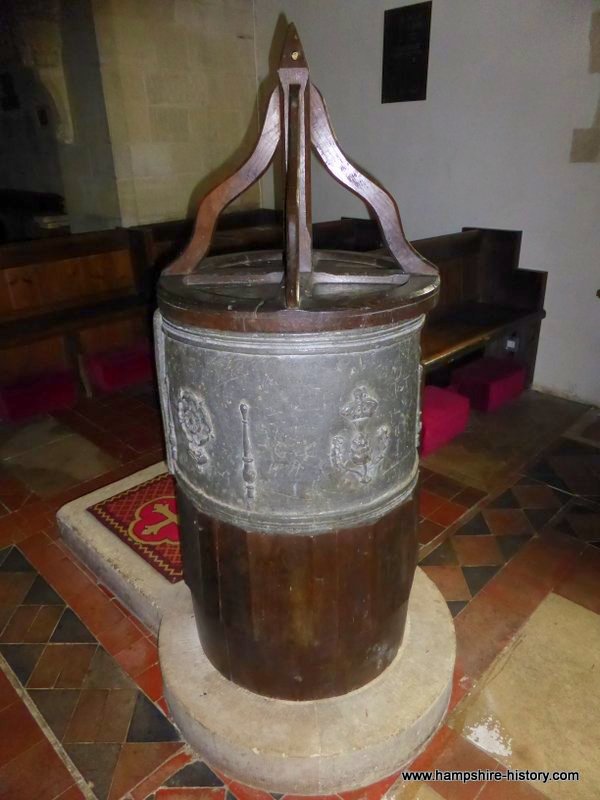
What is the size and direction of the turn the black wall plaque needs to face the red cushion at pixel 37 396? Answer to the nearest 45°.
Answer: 0° — it already faces it

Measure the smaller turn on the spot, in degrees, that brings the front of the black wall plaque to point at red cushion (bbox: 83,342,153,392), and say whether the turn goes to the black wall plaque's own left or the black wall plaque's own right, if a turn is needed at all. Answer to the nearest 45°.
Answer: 0° — it already faces it

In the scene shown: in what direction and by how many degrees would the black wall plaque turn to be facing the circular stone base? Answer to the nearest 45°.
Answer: approximately 45° to its left

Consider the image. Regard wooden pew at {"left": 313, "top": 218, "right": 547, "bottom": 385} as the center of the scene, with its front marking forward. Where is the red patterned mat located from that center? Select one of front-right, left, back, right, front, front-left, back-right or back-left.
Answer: right

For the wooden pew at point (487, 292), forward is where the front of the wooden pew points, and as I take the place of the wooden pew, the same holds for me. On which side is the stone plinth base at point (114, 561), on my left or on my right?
on my right

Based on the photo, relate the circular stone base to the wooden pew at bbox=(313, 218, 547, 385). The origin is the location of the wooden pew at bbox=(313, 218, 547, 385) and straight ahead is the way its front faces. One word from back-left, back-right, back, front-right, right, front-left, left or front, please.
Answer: front-right

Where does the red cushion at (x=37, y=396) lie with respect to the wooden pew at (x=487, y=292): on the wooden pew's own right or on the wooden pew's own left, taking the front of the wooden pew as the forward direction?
on the wooden pew's own right

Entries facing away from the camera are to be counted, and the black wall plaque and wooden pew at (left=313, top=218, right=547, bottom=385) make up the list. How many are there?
0

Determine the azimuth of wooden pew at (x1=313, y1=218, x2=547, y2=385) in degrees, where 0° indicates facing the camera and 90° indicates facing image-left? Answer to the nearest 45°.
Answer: approximately 315°
